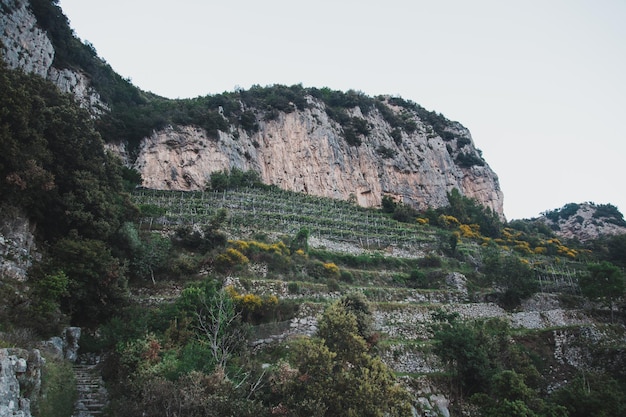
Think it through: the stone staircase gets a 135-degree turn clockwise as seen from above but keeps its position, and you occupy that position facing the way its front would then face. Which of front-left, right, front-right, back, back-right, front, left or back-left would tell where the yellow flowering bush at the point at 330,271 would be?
right

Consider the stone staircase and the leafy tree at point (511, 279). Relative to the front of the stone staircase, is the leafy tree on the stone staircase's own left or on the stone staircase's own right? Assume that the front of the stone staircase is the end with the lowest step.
on the stone staircase's own left

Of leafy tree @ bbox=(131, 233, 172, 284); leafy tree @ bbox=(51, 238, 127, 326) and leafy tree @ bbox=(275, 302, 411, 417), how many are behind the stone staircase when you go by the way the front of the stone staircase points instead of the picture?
2

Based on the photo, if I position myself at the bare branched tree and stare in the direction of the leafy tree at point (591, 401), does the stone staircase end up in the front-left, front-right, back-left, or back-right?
back-right

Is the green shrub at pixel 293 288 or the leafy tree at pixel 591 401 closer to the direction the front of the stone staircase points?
the leafy tree

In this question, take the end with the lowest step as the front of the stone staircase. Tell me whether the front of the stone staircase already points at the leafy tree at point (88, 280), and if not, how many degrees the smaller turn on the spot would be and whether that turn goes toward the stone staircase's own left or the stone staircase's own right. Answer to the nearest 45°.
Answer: approximately 180°

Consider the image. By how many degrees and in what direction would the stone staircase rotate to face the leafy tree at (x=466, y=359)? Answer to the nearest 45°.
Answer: approximately 90° to its left

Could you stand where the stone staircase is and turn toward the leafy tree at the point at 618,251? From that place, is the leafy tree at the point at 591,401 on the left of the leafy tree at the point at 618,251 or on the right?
right

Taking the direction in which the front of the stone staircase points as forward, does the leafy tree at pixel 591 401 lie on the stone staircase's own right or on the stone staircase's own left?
on the stone staircase's own left

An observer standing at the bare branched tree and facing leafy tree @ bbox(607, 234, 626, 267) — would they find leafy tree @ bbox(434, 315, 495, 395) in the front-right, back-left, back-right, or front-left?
front-right

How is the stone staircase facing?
toward the camera

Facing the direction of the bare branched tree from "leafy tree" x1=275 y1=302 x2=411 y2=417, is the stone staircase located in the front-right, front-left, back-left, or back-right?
front-left

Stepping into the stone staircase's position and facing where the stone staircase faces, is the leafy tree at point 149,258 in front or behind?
behind
